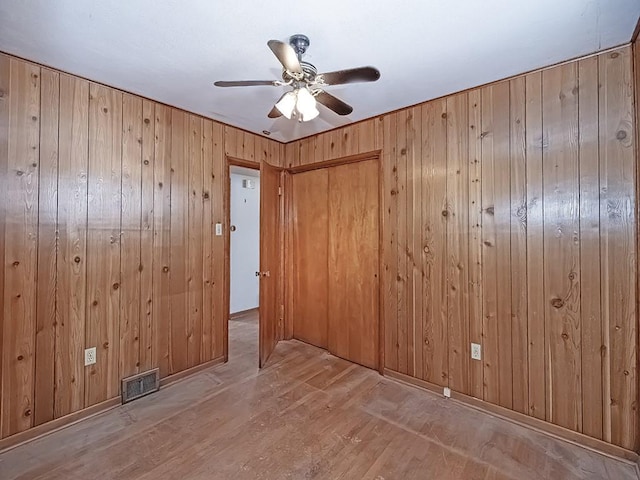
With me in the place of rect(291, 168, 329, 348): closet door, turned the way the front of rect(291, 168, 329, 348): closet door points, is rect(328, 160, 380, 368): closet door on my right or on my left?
on my left

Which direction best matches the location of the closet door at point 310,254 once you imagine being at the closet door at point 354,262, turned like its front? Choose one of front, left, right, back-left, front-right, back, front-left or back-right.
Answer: right

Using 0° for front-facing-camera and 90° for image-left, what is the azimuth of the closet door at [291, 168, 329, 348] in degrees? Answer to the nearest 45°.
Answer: approximately 45°

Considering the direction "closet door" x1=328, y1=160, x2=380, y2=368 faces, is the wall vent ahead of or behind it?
ahead

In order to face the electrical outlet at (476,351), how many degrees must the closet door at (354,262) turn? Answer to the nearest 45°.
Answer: approximately 90° to its left

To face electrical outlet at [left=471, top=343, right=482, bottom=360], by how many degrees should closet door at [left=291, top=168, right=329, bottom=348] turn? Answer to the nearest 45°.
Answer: approximately 90° to its left

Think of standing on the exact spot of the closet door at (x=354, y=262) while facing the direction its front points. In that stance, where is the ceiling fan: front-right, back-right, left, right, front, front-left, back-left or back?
front-left

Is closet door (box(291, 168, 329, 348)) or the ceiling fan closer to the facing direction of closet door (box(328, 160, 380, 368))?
the ceiling fan

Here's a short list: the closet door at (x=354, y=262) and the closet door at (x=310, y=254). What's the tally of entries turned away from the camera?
0

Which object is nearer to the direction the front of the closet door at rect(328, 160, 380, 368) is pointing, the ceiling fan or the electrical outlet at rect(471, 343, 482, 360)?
the ceiling fan

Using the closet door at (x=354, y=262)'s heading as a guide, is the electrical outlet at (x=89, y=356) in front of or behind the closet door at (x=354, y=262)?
in front

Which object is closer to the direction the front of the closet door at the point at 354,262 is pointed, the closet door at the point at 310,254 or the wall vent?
the wall vent

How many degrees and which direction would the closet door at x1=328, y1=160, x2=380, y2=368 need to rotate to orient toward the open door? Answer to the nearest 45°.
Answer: approximately 45° to its right

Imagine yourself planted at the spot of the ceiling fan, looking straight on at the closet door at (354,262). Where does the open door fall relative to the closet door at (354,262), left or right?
left

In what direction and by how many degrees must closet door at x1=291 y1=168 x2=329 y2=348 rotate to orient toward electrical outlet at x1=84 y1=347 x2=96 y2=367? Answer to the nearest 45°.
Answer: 0° — it already faces it
